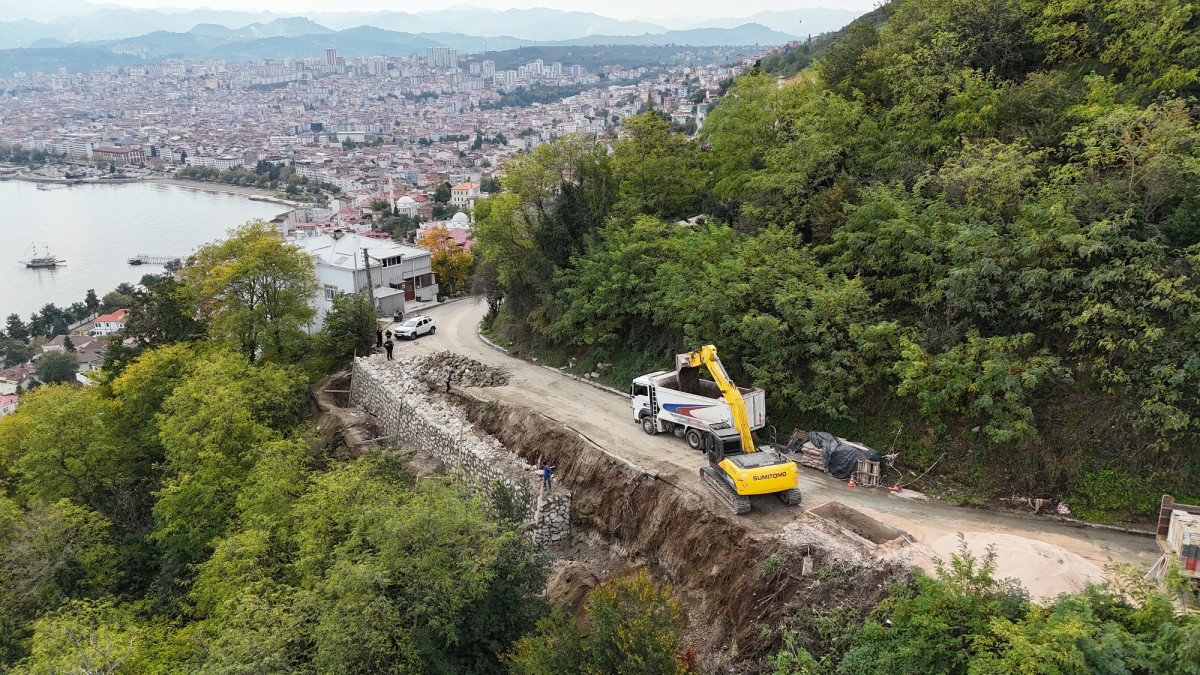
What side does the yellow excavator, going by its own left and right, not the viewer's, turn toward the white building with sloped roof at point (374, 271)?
front

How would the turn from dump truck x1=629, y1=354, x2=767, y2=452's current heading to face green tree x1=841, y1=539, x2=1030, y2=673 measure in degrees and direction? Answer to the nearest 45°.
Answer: approximately 180°

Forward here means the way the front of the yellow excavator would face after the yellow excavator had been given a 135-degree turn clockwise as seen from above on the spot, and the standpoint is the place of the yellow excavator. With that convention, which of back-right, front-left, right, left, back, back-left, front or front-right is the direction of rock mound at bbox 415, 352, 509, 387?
back-left

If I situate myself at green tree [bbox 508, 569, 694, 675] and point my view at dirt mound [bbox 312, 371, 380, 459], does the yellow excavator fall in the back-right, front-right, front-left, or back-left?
front-right

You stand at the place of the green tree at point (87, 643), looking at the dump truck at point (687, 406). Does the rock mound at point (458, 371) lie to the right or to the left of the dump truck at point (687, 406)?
left

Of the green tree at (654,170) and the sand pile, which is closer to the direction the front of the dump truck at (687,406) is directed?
the green tree

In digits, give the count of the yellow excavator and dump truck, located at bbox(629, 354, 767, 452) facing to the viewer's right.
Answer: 0

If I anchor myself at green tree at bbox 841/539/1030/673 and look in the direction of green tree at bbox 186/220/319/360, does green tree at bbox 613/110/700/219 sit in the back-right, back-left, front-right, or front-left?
front-right

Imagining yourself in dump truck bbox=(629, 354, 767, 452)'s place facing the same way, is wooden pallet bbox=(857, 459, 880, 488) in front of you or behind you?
behind

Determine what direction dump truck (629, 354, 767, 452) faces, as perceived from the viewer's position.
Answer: facing away from the viewer and to the left of the viewer

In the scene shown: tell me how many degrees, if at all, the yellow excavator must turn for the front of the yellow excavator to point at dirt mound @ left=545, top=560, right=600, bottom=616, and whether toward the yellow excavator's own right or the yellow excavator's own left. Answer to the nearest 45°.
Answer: approximately 45° to the yellow excavator's own left

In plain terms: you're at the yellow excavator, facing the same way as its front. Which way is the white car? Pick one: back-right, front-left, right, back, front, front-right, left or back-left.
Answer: front

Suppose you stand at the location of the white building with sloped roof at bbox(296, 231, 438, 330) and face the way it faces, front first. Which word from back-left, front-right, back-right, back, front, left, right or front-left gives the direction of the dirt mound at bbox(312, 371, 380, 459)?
front-right

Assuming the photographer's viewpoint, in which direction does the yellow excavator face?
facing away from the viewer and to the left of the viewer

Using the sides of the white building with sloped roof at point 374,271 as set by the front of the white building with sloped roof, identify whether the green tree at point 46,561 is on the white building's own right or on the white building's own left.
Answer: on the white building's own right

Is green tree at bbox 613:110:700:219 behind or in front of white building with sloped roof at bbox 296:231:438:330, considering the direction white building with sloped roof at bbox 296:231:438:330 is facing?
in front

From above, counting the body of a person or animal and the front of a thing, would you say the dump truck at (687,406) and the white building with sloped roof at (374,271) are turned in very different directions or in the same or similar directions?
very different directions

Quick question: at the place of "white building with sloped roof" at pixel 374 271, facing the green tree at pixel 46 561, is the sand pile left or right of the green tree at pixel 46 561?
left

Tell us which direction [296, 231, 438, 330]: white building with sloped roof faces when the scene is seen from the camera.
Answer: facing the viewer and to the right of the viewer
